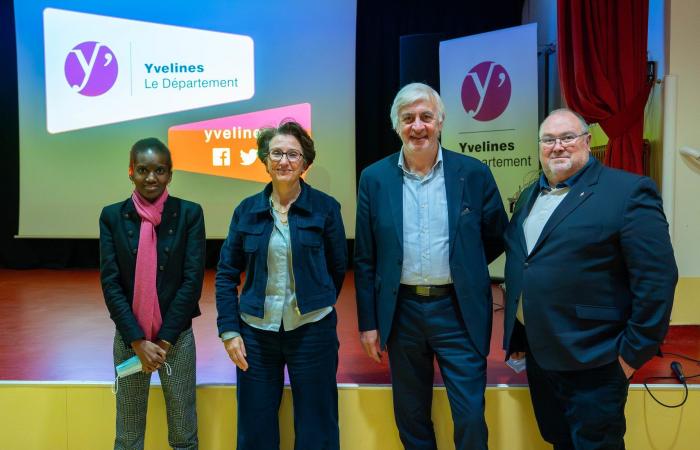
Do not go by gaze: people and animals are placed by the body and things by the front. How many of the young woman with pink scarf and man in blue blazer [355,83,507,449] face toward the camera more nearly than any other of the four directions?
2

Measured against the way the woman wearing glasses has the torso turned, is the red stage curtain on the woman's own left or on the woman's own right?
on the woman's own left

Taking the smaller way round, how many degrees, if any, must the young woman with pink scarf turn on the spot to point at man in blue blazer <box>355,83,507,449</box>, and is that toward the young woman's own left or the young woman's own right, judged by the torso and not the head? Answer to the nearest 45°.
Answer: approximately 45° to the young woman's own left

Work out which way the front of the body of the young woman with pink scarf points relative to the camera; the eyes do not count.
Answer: toward the camera

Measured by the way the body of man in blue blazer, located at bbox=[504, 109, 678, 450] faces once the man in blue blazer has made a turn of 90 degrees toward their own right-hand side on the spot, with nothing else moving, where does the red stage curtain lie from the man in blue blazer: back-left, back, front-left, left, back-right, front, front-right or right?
front-right

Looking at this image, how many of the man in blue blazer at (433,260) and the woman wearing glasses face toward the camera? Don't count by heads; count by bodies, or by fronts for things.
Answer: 2

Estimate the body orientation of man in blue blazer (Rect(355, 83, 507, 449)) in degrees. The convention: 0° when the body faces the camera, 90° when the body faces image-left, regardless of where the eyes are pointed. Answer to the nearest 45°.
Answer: approximately 0°

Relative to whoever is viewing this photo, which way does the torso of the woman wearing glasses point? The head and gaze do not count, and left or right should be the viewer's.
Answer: facing the viewer

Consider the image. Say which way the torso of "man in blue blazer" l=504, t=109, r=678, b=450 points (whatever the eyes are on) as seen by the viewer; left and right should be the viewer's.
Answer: facing the viewer and to the left of the viewer
